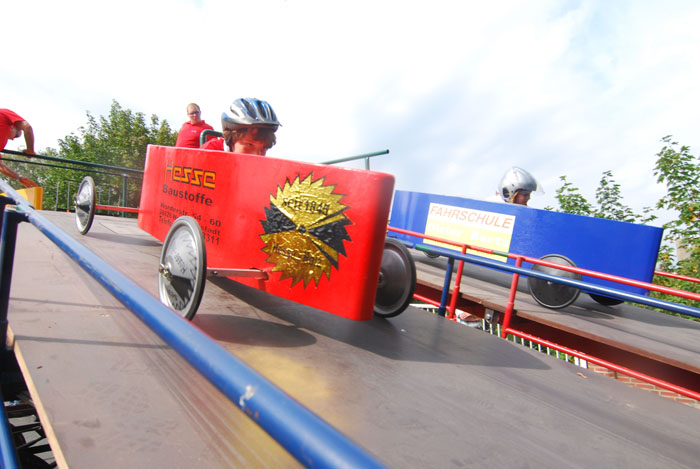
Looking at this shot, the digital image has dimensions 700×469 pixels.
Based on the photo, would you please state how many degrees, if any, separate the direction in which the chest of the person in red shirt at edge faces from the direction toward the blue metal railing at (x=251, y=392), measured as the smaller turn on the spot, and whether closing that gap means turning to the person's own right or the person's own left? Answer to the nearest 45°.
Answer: approximately 90° to the person's own right

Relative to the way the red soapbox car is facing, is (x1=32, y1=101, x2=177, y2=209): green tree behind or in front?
behind

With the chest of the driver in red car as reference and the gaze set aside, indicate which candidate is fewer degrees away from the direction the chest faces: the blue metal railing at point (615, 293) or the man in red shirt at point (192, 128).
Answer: the blue metal railing

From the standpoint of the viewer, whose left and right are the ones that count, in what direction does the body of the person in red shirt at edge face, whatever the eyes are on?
facing to the right of the viewer

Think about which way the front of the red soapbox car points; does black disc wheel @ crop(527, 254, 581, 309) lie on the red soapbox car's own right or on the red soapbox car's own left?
on the red soapbox car's own left
